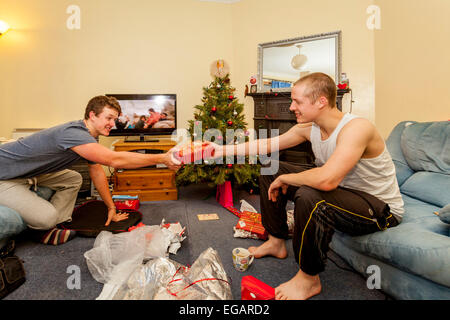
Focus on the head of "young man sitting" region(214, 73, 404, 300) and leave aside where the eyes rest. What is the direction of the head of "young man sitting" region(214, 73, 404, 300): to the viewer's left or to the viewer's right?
to the viewer's left

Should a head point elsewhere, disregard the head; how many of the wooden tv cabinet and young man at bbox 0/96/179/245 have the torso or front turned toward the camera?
1

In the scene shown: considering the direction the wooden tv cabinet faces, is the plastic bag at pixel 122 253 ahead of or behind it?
ahead

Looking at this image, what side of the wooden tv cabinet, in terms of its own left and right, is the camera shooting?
front

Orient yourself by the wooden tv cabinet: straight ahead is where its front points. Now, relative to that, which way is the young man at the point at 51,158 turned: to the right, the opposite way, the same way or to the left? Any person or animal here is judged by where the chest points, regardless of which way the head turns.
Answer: to the left

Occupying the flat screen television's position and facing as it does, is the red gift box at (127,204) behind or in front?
in front

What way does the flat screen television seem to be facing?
toward the camera

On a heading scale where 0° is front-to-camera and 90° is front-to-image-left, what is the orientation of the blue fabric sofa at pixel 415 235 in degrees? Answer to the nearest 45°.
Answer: approximately 45°

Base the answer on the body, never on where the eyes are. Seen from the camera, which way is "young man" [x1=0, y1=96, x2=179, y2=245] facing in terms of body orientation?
to the viewer's right
